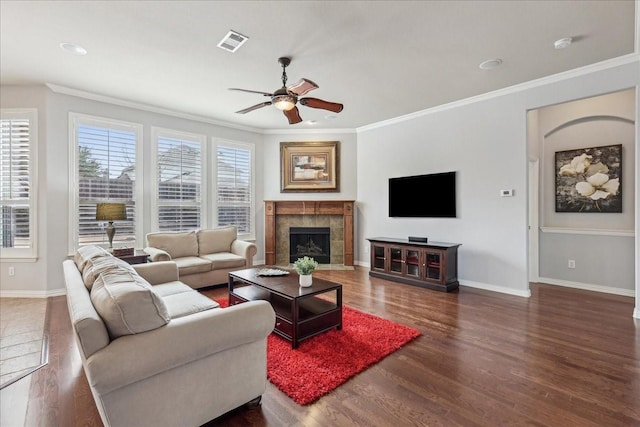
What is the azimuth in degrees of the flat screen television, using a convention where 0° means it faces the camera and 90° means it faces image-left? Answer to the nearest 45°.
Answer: approximately 45°

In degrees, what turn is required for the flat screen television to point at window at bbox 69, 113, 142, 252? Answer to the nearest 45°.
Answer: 0° — it already faces it

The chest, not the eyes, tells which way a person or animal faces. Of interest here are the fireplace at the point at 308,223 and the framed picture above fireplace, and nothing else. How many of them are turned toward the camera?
2

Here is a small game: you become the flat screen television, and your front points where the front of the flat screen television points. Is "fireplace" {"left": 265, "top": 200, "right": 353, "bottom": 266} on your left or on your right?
on your right

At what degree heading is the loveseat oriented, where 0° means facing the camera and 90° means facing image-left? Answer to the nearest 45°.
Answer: approximately 315°

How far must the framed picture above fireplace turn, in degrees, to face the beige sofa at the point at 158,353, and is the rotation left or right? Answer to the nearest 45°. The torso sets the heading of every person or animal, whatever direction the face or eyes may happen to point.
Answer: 0° — it already faces it

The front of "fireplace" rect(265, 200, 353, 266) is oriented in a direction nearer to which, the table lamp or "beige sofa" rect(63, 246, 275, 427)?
the beige sofa

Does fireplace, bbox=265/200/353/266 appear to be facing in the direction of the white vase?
yes

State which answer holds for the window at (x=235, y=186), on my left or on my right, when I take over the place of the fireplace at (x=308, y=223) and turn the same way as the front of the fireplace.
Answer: on my right

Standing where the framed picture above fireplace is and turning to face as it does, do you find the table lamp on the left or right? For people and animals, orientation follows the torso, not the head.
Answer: on its right

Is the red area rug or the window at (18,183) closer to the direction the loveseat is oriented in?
the red area rug
